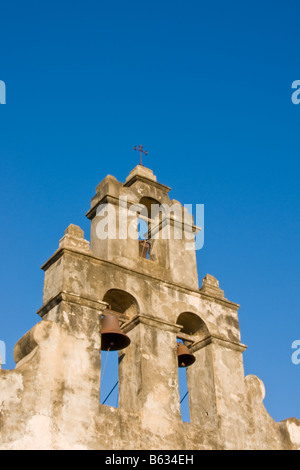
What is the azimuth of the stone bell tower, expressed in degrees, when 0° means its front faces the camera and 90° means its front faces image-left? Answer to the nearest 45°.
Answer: approximately 315°
